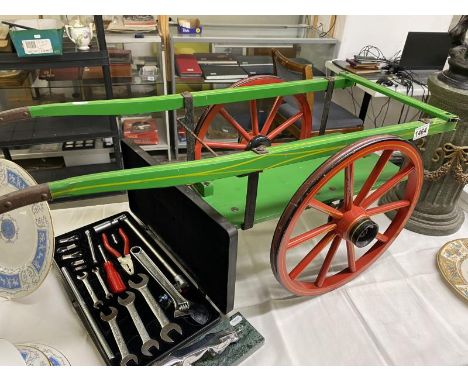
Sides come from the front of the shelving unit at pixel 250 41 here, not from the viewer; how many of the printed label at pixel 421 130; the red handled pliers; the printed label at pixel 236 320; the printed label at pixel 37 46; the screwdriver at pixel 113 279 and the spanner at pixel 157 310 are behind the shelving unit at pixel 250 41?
0

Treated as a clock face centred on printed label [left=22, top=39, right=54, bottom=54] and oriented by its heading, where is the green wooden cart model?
The green wooden cart model is roughly at 11 o'clock from the printed label.

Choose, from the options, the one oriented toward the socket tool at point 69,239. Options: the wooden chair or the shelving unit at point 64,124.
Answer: the shelving unit

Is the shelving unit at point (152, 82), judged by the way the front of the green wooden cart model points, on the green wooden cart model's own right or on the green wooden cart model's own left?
on the green wooden cart model's own right

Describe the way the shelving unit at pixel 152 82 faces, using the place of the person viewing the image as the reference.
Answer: facing the viewer

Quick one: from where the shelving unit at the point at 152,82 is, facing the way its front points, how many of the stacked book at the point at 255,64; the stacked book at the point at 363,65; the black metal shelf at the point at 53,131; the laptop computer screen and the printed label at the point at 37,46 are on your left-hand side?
3

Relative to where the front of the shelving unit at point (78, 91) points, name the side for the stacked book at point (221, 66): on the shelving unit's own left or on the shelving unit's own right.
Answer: on the shelving unit's own left

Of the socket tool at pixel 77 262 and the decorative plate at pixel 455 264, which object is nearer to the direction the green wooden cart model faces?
the socket tool

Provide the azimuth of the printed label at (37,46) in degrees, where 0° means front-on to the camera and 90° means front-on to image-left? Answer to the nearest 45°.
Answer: approximately 0°

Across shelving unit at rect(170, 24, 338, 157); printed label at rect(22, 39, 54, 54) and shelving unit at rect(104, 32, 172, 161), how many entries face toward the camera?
3

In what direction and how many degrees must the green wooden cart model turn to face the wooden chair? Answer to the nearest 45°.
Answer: approximately 135° to its right

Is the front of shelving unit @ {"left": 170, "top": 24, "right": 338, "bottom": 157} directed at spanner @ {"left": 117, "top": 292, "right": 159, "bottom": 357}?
yes

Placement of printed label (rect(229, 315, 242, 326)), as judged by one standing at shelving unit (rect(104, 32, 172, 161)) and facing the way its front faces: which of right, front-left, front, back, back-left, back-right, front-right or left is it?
front

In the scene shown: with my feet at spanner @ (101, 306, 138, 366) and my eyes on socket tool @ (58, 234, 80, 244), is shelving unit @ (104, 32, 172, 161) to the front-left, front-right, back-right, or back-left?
front-right

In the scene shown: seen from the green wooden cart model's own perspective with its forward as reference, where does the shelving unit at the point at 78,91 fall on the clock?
The shelving unit is roughly at 3 o'clock from the green wooden cart model.

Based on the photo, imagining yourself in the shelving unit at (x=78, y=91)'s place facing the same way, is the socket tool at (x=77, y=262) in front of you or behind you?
in front

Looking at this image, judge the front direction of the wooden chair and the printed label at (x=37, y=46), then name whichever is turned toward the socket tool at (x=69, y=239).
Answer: the printed label

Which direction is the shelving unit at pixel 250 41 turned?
toward the camera

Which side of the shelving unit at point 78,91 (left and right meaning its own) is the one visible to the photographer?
front

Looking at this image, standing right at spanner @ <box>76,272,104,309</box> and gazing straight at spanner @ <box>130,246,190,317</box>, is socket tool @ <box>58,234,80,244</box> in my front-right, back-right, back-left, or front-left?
back-left

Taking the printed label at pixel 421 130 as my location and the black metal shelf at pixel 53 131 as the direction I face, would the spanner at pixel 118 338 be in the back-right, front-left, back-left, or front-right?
front-left

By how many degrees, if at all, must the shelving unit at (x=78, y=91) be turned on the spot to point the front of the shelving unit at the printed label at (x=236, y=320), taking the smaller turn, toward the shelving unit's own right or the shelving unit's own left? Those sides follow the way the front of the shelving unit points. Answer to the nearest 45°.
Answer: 0° — it already faces it

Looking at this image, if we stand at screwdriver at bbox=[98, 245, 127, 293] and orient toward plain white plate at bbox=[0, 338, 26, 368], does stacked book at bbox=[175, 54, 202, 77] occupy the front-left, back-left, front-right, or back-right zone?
back-right

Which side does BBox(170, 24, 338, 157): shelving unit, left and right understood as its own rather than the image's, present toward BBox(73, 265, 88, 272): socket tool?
front

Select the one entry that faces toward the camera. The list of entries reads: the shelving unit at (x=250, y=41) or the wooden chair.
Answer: the shelving unit

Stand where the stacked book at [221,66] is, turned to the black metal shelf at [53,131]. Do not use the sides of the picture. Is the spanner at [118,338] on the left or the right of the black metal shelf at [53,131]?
left

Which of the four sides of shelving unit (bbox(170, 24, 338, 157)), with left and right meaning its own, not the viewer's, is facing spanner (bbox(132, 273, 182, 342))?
front
